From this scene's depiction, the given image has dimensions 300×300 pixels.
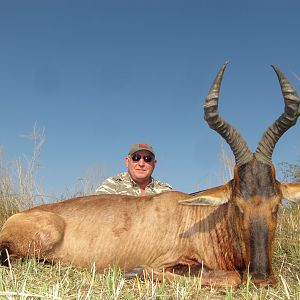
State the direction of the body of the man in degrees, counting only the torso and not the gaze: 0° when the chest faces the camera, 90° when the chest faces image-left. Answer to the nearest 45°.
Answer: approximately 0°

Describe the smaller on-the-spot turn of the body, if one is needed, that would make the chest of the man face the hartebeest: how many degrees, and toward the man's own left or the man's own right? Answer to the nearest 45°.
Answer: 0° — they already face it
